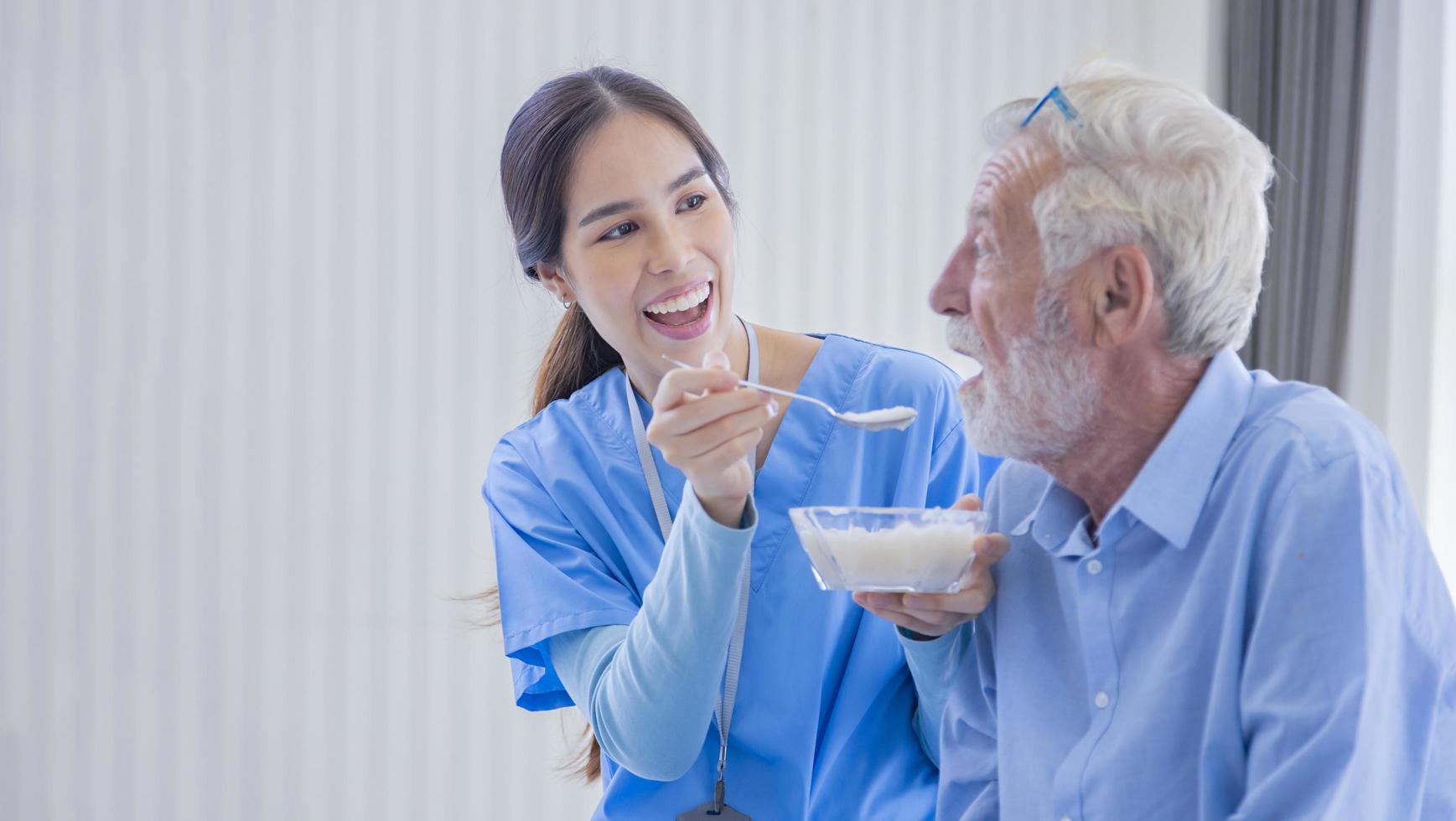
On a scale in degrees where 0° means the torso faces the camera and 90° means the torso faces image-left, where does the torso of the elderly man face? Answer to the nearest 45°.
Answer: approximately 45°

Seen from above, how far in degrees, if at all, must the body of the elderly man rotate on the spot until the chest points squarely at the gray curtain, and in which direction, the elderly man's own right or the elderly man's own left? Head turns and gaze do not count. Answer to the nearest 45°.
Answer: approximately 135° to the elderly man's own right

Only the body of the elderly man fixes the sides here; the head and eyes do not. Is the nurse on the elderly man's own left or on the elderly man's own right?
on the elderly man's own right

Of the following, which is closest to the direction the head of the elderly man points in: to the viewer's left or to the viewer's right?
to the viewer's left

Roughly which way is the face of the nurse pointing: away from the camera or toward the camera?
toward the camera
